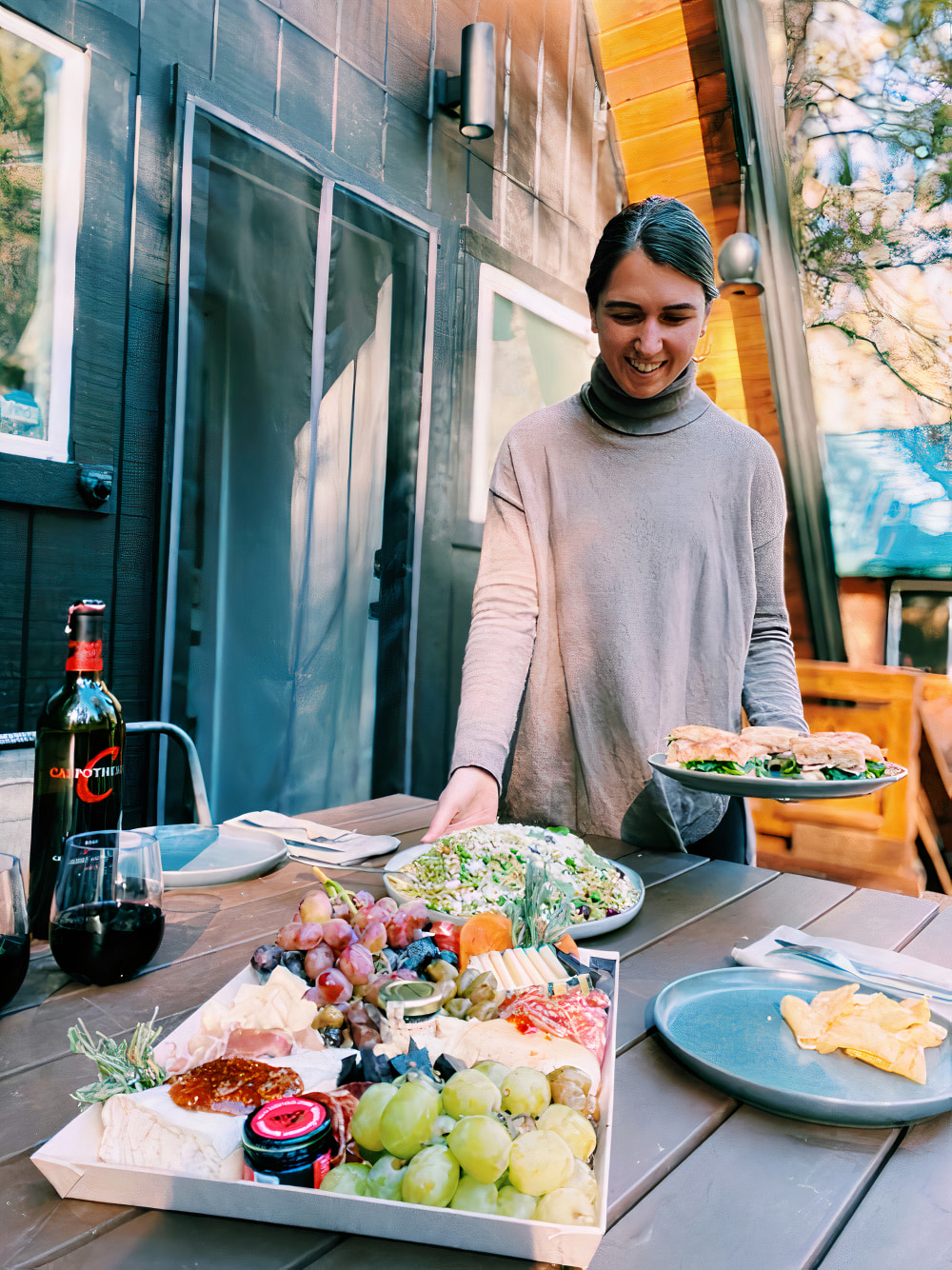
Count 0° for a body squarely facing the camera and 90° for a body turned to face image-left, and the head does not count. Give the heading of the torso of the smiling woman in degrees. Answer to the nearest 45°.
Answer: approximately 0°

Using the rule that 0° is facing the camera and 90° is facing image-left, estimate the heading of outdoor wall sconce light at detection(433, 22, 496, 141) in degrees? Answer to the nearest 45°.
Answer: approximately 315°

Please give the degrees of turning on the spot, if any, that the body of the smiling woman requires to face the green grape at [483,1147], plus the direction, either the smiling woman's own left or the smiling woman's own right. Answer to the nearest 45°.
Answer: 0° — they already face it

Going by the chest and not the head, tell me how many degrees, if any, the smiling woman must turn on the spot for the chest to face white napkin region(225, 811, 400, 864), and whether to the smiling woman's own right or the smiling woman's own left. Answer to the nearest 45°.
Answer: approximately 45° to the smiling woman's own right

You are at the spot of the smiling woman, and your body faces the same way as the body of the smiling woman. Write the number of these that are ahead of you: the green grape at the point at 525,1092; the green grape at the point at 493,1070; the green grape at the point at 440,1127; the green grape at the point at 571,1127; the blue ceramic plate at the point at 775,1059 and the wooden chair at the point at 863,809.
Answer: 5

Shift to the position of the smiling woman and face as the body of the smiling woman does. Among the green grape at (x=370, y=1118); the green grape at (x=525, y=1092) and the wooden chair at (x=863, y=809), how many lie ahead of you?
2
